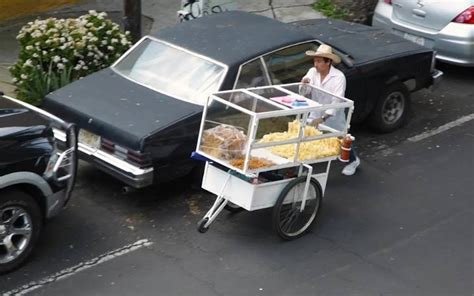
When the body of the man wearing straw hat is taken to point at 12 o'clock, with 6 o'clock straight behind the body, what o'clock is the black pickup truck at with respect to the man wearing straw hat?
The black pickup truck is roughly at 12 o'clock from the man wearing straw hat.

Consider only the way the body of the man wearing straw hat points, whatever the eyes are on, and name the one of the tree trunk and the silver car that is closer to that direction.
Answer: the tree trunk

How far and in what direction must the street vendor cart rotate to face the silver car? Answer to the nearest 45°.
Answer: approximately 180°

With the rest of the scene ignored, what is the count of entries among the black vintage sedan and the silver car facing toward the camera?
0

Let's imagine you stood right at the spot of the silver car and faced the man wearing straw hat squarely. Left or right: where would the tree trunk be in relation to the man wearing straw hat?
right

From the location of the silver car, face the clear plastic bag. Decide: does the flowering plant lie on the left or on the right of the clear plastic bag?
right

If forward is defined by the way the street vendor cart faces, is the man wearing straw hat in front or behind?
behind

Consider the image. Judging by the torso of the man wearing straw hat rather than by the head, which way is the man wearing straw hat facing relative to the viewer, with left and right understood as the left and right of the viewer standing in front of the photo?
facing the viewer and to the left of the viewer

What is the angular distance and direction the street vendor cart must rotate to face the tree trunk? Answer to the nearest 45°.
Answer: approximately 90° to its right
